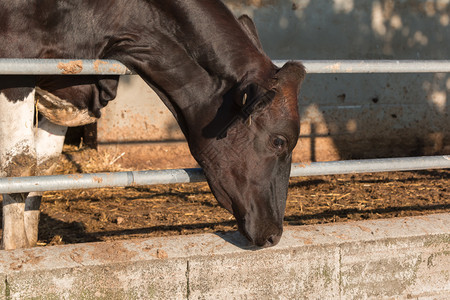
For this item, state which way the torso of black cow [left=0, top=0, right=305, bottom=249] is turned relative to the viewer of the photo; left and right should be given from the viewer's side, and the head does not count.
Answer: facing to the right of the viewer

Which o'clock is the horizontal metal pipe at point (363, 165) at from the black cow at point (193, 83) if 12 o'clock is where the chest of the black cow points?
The horizontal metal pipe is roughly at 1 o'clock from the black cow.
